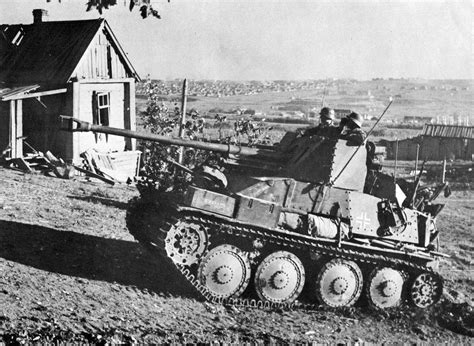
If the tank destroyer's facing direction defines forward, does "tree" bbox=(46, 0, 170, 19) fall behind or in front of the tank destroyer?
in front

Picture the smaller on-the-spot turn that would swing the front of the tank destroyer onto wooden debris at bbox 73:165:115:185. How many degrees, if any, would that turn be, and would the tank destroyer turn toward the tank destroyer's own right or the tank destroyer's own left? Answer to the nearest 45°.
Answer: approximately 90° to the tank destroyer's own right

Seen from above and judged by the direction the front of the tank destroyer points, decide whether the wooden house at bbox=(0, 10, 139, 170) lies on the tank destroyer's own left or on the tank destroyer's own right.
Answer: on the tank destroyer's own right

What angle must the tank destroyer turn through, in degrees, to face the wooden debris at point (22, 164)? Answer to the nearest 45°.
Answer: approximately 90° to its right

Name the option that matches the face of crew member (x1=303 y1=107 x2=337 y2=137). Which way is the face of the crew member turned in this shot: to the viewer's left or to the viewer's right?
to the viewer's left

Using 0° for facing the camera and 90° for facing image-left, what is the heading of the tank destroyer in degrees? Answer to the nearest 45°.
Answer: approximately 45°
